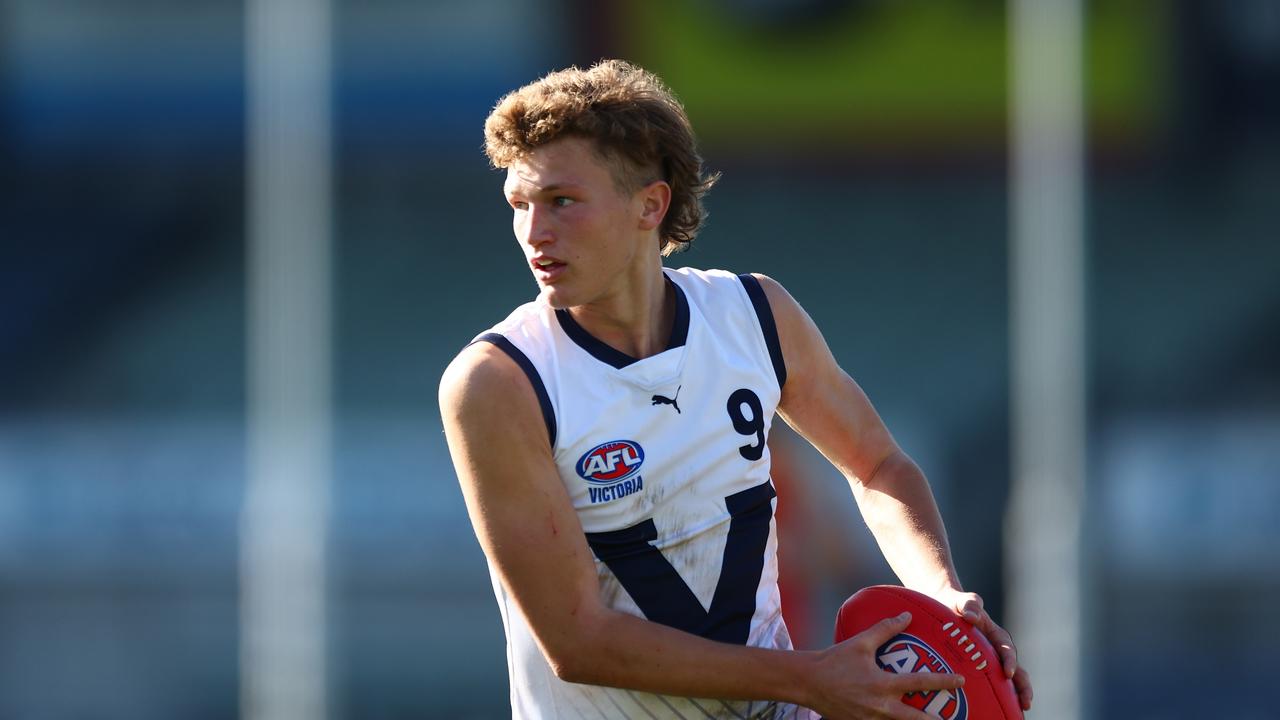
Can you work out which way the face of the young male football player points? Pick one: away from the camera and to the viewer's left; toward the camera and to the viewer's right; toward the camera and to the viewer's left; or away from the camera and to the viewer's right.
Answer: toward the camera and to the viewer's left

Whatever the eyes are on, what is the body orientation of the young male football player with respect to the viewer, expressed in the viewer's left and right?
facing the viewer and to the right of the viewer
